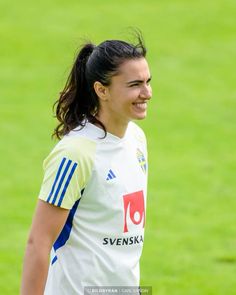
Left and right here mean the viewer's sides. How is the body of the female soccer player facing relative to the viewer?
facing the viewer and to the right of the viewer
